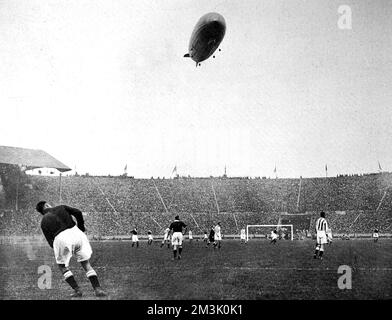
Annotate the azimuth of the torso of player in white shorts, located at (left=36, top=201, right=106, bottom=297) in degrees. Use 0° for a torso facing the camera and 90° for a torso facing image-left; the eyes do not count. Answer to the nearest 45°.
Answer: approximately 180°

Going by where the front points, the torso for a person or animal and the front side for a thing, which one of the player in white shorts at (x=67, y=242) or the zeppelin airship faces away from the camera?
the player in white shorts

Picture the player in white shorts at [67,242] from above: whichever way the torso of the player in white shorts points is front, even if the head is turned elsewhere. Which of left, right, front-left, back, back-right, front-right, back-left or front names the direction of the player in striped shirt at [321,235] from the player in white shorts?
front-right

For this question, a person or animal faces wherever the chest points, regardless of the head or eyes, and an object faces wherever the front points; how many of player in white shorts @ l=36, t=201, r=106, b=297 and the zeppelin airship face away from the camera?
1
